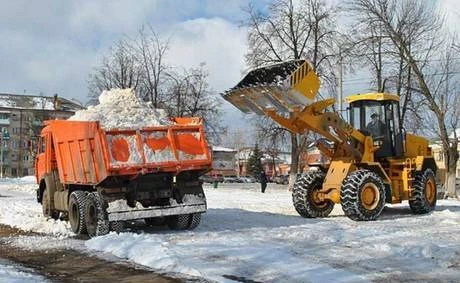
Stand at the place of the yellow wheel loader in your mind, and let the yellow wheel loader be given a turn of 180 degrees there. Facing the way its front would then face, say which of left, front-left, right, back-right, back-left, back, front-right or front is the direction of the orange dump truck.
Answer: back

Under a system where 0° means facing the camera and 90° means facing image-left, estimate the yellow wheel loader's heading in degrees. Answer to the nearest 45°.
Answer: approximately 45°

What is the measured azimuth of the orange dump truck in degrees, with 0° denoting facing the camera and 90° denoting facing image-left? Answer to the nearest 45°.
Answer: approximately 135°
